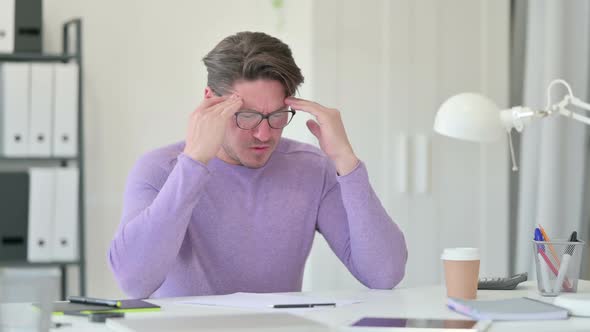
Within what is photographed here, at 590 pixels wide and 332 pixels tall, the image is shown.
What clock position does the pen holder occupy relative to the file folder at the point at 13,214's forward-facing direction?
The pen holder is roughly at 11 o'clock from the file folder.

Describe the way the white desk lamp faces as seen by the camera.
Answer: facing to the left of the viewer

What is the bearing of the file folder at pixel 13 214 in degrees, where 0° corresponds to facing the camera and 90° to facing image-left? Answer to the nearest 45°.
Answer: approximately 0°

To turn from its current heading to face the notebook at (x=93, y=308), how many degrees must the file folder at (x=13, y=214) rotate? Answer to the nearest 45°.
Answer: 0° — it already faces it

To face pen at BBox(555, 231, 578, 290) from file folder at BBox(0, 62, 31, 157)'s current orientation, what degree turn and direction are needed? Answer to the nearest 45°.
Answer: approximately 45° to its left
